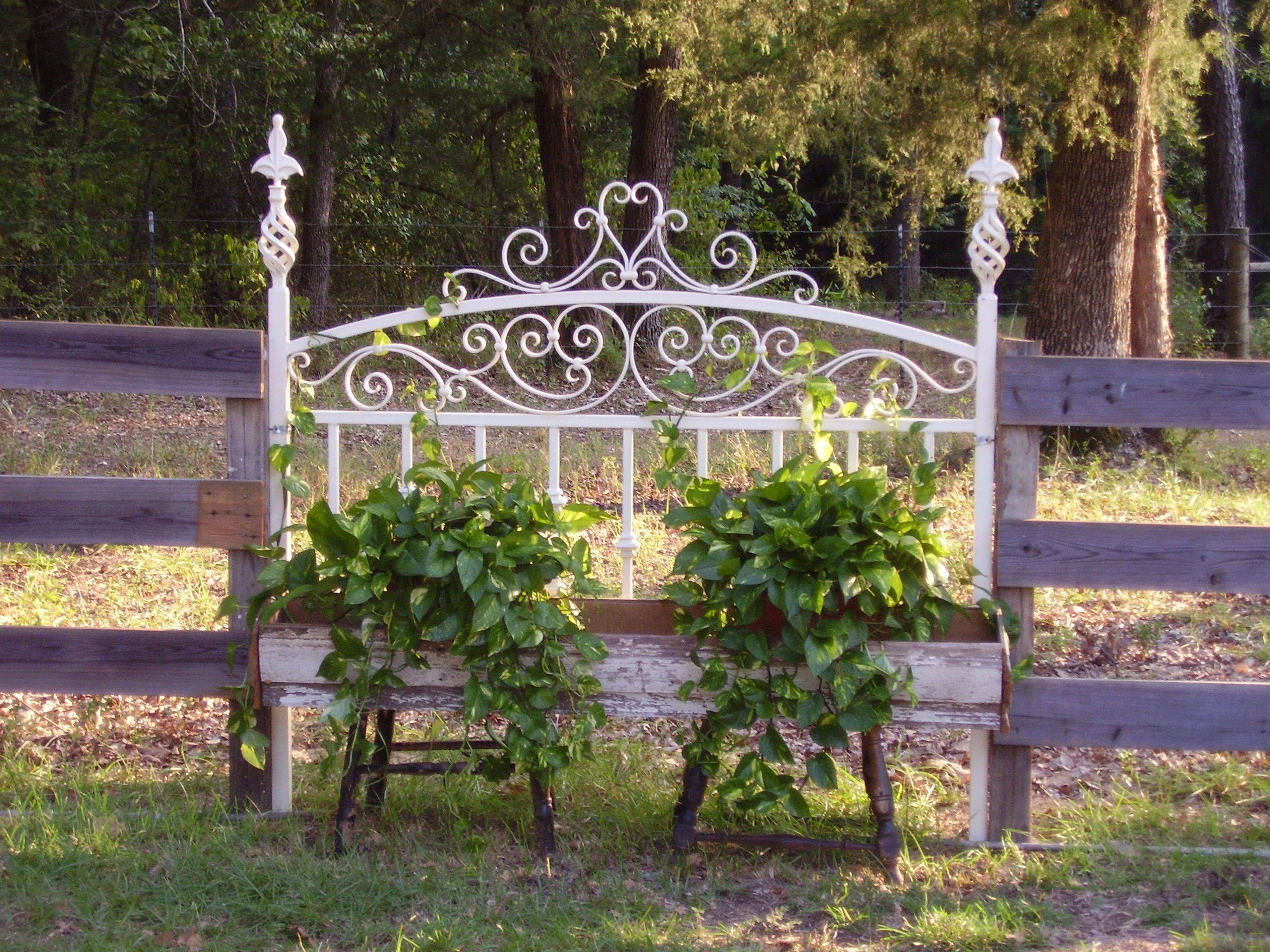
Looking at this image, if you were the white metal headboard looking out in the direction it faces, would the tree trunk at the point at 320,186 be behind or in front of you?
behind

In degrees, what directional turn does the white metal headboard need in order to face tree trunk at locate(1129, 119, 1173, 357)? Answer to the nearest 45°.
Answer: approximately 135° to its left

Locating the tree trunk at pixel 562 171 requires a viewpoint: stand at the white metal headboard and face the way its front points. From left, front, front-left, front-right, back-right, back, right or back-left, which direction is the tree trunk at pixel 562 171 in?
back

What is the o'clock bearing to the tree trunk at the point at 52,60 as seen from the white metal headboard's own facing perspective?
The tree trunk is roughly at 5 o'clock from the white metal headboard.

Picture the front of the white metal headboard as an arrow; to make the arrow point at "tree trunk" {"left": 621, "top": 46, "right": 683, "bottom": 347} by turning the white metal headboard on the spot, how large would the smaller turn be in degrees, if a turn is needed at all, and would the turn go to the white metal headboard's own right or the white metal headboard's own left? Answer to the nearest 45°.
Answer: approximately 180°

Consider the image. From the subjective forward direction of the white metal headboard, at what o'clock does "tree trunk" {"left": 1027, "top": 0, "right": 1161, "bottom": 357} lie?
The tree trunk is roughly at 7 o'clock from the white metal headboard.

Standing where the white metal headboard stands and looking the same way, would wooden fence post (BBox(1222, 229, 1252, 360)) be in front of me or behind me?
behind

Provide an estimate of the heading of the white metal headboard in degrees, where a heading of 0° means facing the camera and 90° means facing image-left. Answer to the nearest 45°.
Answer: approximately 0°

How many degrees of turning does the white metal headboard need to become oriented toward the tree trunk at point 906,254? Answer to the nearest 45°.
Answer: approximately 180°
